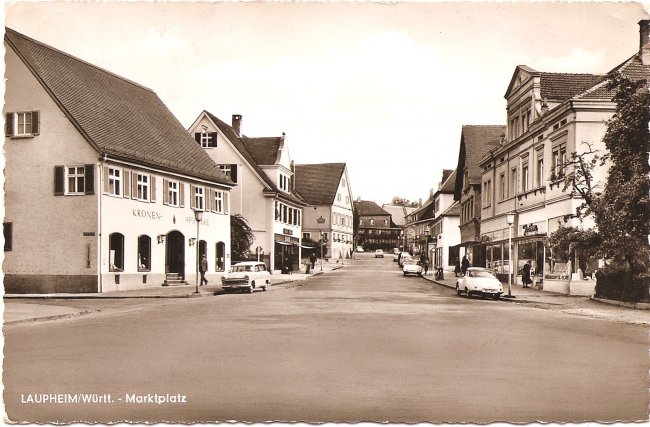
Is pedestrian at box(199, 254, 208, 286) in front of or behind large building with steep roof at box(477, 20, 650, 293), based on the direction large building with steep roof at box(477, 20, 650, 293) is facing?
in front

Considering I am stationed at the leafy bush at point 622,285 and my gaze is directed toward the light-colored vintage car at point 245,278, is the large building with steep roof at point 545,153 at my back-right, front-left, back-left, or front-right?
front-right

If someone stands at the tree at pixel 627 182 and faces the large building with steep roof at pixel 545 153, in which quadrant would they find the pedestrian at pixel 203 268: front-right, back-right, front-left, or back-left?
front-left

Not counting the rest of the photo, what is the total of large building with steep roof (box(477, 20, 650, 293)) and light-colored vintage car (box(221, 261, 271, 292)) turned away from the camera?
0

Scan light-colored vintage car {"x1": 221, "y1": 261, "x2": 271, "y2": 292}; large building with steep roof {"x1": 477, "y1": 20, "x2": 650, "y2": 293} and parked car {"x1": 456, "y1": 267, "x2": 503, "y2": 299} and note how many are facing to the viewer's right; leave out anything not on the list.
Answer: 0

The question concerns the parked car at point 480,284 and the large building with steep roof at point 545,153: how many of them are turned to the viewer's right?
0
